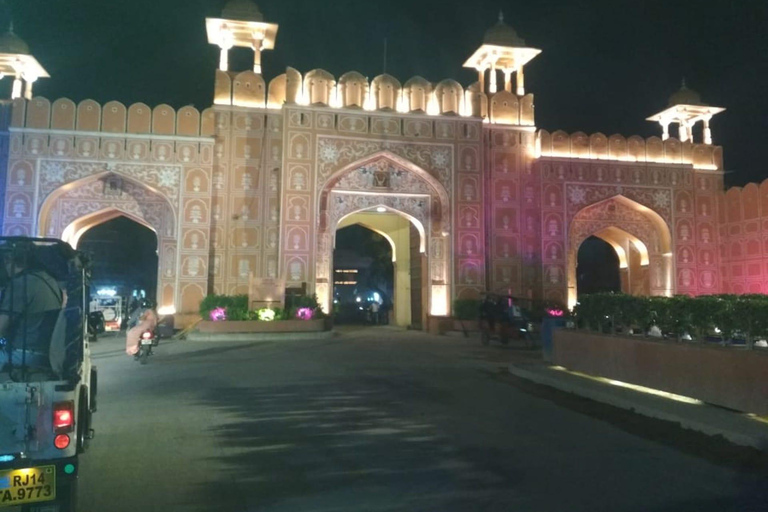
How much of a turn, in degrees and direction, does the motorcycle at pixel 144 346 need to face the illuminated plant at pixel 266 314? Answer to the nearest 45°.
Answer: approximately 45° to its right

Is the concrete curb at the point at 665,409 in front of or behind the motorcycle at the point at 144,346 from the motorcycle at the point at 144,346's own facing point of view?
behind

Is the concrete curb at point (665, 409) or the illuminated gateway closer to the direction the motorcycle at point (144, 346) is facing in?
the illuminated gateway

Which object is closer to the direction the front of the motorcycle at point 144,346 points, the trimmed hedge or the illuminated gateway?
the illuminated gateway

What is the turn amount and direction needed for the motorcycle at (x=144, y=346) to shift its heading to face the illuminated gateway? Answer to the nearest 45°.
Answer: approximately 45° to its right

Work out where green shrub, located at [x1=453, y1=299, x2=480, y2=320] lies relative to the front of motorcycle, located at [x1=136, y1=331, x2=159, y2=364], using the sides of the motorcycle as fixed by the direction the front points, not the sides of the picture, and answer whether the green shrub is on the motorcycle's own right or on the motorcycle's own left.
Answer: on the motorcycle's own right

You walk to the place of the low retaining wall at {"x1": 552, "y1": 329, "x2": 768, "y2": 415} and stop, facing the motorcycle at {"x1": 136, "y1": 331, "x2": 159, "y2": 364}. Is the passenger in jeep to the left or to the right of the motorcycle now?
left

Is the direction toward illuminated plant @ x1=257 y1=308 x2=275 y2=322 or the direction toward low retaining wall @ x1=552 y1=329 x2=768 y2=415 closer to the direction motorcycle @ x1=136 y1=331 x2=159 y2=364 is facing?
the illuminated plant

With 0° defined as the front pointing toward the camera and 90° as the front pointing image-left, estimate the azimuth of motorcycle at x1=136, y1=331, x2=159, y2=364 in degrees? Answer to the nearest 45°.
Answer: approximately 180°

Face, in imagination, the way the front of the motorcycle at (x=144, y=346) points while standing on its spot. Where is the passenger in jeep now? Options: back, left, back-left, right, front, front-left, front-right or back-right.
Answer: back
